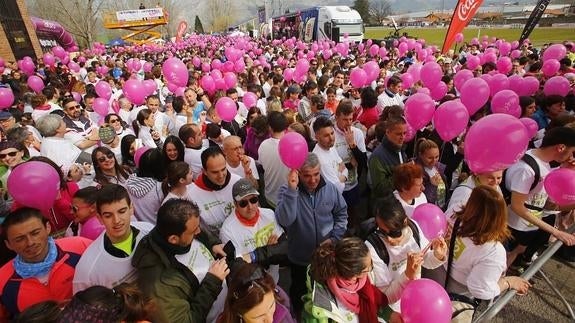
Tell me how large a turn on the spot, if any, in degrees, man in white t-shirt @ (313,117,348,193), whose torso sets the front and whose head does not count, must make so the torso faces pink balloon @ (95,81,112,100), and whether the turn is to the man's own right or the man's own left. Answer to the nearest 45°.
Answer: approximately 180°

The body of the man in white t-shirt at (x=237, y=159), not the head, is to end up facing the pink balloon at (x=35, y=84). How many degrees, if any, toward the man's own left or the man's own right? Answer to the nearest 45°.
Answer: approximately 180°

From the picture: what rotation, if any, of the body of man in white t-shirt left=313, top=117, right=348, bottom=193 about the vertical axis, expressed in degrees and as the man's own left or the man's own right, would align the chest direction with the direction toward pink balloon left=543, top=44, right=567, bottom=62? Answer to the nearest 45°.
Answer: approximately 90° to the man's own left

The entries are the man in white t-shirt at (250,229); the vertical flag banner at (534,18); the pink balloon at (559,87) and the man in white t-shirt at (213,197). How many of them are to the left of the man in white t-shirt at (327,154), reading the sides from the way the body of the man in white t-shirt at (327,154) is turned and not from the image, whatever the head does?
2

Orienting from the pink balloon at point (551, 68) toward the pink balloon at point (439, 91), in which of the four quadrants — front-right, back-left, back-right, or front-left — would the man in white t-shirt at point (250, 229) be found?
front-left

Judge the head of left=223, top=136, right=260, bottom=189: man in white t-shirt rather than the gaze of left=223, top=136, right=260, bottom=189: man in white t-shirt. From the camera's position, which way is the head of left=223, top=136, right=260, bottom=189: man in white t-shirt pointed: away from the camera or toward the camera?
toward the camera

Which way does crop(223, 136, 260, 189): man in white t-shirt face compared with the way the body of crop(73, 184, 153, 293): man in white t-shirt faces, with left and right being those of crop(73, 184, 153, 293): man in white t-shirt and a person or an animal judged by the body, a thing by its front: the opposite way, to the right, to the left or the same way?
the same way

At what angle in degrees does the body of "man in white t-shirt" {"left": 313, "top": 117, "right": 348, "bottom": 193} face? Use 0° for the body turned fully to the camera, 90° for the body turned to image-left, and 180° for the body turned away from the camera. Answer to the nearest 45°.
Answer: approximately 315°

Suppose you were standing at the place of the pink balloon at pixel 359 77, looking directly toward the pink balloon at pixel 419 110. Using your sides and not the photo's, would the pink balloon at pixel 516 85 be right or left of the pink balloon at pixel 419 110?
left

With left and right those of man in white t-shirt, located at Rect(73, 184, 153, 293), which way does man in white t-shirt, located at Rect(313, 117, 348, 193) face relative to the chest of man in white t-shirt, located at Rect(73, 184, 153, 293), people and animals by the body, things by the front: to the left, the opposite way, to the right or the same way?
the same way

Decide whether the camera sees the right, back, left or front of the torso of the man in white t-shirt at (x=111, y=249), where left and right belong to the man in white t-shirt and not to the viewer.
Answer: front
